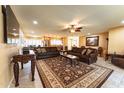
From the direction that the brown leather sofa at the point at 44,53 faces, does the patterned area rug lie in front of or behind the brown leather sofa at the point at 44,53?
in front

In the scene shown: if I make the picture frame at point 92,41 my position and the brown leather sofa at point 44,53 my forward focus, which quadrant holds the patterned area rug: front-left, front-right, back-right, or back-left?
front-left

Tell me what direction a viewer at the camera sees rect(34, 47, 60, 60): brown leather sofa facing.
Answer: facing the viewer and to the right of the viewer

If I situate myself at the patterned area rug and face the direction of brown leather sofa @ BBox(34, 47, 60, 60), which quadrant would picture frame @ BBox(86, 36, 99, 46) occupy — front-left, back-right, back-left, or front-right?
front-right

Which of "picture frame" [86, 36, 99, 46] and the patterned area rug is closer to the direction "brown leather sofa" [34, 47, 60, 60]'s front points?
the patterned area rug

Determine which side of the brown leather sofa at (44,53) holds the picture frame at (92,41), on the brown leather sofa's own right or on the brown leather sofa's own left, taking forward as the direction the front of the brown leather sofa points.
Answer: on the brown leather sofa's own left
